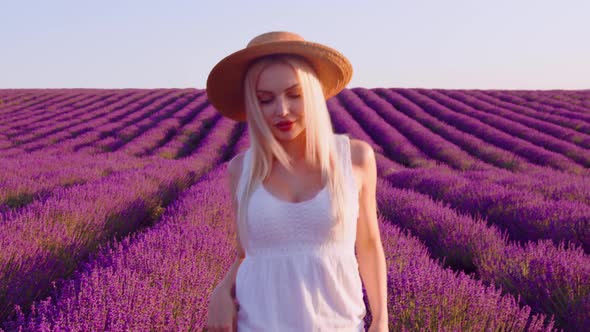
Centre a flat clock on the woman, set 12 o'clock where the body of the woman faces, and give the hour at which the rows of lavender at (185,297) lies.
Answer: The rows of lavender is roughly at 5 o'clock from the woman.

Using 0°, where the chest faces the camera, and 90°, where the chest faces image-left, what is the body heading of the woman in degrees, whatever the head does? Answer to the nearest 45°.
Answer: approximately 0°

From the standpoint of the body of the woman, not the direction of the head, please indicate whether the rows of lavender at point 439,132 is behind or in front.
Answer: behind

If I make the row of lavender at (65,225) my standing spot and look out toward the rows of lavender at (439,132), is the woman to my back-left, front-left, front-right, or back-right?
back-right

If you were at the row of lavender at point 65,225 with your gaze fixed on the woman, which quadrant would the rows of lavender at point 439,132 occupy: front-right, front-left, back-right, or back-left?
back-left
